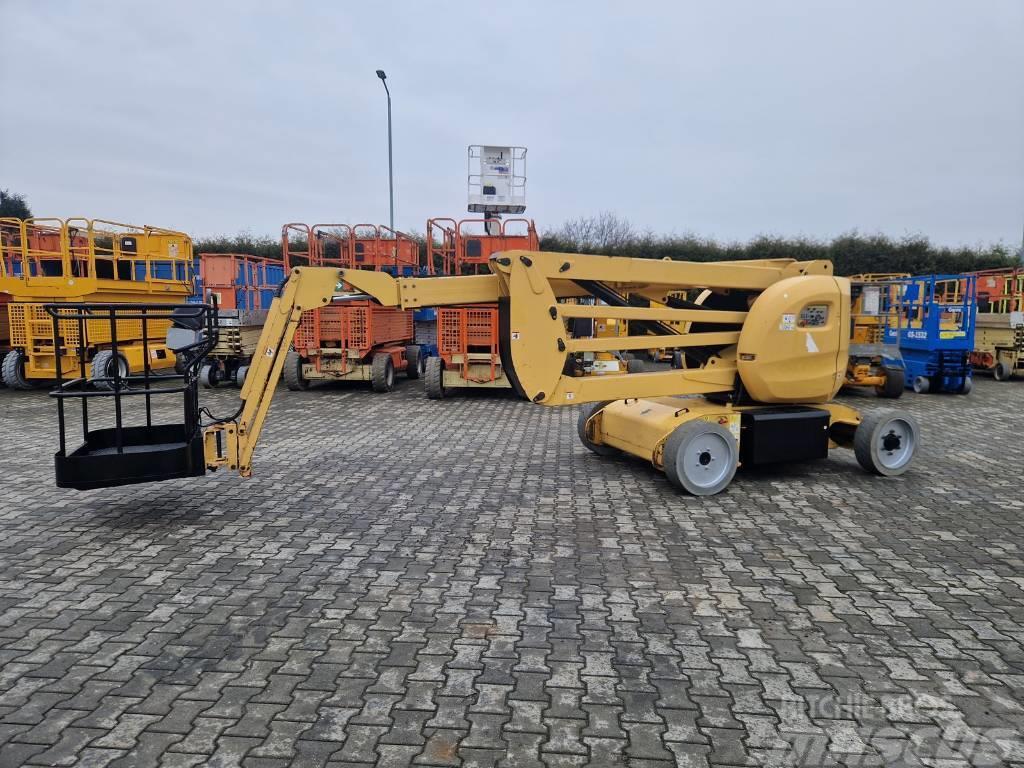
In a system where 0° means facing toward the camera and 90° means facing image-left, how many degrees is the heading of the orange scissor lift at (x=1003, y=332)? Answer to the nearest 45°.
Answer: approximately 45°

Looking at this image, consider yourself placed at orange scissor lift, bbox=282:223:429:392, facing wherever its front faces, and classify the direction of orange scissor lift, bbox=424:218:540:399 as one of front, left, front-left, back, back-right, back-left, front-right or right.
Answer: left

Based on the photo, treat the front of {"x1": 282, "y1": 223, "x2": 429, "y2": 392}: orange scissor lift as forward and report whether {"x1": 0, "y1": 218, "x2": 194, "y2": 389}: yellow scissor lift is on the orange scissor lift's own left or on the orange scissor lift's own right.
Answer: on the orange scissor lift's own right

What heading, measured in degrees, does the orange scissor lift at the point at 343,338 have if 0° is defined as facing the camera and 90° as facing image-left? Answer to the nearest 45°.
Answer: approximately 45°

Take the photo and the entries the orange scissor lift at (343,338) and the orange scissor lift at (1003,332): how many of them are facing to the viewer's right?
0
